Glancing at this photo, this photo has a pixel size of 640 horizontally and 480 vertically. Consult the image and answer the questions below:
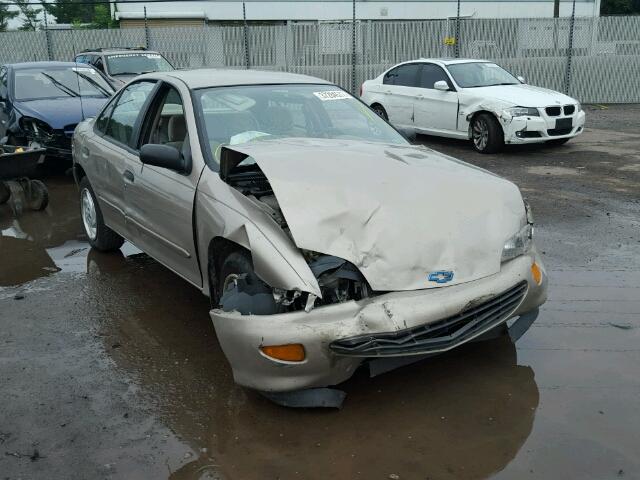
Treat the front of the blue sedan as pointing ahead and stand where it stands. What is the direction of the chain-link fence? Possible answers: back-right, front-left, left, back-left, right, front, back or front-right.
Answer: left

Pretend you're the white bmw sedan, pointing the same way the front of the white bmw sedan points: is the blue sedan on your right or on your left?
on your right

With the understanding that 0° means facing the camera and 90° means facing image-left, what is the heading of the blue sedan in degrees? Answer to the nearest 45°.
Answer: approximately 315°

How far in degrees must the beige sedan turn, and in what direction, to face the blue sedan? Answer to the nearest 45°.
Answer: approximately 180°

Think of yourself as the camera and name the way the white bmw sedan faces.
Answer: facing the viewer and to the right of the viewer

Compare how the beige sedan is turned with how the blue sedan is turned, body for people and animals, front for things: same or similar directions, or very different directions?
same or similar directions

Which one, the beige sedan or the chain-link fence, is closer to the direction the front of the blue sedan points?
the beige sedan

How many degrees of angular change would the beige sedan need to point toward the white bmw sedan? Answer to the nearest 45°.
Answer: approximately 135° to its left

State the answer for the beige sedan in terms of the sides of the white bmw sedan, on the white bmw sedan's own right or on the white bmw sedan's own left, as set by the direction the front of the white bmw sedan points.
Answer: on the white bmw sedan's own right

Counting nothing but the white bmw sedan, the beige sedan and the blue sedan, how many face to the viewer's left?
0

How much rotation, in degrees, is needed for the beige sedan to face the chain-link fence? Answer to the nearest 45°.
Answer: approximately 135° to its left

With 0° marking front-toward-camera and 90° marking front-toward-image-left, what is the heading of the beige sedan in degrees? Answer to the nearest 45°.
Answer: approximately 315°

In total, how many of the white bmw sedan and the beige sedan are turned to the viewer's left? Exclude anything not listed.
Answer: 0
